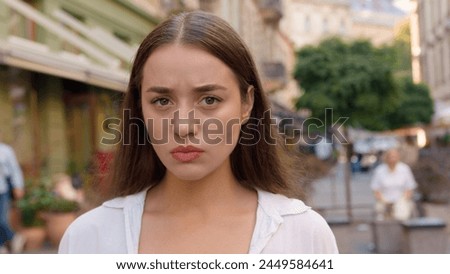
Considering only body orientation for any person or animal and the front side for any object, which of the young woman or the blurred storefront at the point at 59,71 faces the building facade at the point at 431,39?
the blurred storefront

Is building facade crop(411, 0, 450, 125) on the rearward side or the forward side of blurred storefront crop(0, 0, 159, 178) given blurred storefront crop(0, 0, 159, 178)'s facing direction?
on the forward side

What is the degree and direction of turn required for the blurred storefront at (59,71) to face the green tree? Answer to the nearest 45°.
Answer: approximately 90° to its left

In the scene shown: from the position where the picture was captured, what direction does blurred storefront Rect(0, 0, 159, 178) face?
facing the viewer and to the right of the viewer

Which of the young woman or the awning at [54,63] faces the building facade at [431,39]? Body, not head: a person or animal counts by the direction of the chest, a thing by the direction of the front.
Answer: the awning

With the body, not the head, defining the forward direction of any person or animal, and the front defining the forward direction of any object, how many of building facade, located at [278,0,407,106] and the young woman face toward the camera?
2
